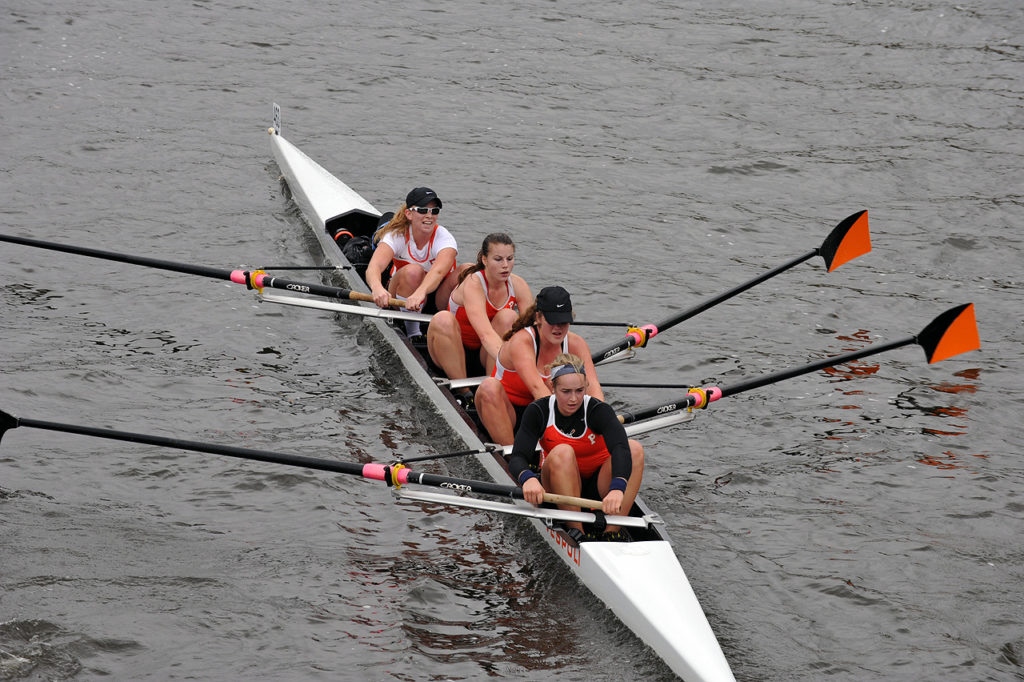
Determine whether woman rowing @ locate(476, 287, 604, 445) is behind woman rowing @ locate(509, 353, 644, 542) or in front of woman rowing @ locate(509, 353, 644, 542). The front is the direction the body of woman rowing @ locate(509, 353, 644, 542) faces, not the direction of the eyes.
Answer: behind

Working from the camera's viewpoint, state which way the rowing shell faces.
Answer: facing away from the viewer and to the left of the viewer

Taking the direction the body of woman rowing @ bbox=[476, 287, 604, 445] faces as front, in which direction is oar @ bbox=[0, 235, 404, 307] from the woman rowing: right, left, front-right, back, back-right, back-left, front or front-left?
back

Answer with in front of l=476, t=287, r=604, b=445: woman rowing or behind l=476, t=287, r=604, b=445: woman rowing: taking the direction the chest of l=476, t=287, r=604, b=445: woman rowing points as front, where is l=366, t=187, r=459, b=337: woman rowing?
behind

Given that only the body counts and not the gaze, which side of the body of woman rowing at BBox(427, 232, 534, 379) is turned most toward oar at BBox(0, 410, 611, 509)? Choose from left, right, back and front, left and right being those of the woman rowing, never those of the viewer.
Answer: right

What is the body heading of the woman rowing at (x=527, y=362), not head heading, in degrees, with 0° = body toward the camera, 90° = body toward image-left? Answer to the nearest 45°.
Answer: approximately 315°

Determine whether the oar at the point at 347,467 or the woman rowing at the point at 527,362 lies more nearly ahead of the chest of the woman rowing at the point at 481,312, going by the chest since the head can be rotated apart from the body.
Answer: the woman rowing

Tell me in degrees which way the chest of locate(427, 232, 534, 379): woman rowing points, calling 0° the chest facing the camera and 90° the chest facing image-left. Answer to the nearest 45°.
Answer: approximately 315°

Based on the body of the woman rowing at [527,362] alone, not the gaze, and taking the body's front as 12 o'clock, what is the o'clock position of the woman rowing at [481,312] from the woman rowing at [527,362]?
the woman rowing at [481,312] is roughly at 7 o'clock from the woman rowing at [527,362].
